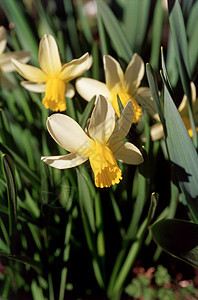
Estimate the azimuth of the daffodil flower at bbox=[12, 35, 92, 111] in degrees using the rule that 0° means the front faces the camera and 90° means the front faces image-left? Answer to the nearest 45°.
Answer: approximately 0°
